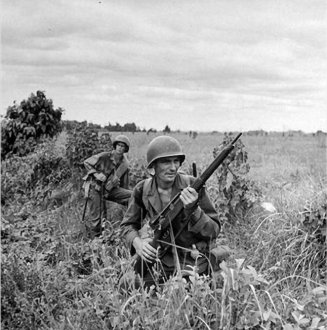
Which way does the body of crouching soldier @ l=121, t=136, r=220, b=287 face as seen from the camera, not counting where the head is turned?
toward the camera

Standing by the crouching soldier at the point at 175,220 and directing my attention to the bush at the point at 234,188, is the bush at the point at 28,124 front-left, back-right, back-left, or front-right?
front-left

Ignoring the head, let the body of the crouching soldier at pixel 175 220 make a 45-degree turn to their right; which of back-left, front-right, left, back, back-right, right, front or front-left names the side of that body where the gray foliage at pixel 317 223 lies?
back

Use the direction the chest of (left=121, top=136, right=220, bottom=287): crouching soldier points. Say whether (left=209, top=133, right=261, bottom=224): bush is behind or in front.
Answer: behind

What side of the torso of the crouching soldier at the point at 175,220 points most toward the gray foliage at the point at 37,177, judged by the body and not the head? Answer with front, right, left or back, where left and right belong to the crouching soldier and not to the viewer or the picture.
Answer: back

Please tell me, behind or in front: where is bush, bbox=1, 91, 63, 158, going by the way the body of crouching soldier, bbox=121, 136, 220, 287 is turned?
behind
